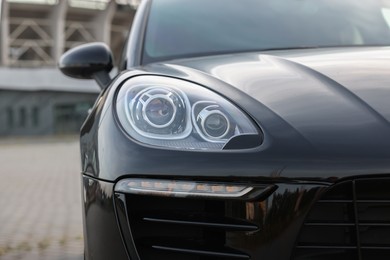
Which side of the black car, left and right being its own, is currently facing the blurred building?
back

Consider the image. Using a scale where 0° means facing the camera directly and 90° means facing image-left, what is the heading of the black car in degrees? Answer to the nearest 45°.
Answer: approximately 0°
